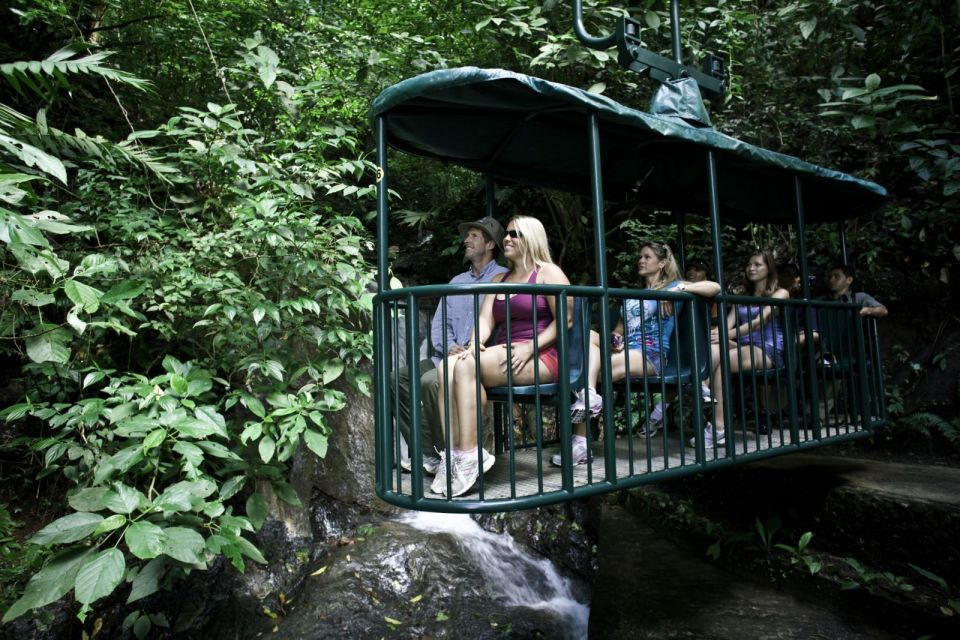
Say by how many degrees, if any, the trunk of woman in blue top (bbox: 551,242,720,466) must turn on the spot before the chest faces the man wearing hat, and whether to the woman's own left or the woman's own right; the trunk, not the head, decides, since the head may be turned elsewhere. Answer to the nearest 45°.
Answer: approximately 45° to the woman's own right

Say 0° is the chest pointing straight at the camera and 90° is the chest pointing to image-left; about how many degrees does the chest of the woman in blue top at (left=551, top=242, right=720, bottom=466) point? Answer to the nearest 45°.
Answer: approximately 45°

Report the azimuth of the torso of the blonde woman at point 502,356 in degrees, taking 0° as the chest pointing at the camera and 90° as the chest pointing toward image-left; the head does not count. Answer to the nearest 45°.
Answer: approximately 45°

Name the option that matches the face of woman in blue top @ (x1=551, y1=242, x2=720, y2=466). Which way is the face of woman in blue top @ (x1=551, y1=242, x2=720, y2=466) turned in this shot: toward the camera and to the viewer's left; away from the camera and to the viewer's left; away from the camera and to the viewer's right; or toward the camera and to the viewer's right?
toward the camera and to the viewer's left

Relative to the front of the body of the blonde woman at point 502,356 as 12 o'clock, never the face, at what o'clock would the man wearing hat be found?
The man wearing hat is roughly at 4 o'clock from the blonde woman.

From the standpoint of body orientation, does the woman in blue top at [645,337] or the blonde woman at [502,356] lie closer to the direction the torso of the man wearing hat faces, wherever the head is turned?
the blonde woman

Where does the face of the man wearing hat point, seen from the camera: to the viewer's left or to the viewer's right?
to the viewer's left

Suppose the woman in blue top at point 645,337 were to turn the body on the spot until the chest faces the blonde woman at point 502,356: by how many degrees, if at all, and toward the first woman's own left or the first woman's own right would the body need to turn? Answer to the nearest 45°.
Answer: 0° — they already face them

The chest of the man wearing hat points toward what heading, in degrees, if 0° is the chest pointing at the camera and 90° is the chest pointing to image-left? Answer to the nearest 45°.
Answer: approximately 45°

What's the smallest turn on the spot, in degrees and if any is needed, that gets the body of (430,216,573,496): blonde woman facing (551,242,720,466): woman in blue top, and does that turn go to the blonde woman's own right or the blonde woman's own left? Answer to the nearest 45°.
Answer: approximately 180°

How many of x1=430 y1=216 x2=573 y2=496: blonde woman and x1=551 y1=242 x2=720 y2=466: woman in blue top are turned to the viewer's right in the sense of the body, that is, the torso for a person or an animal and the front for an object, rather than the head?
0
